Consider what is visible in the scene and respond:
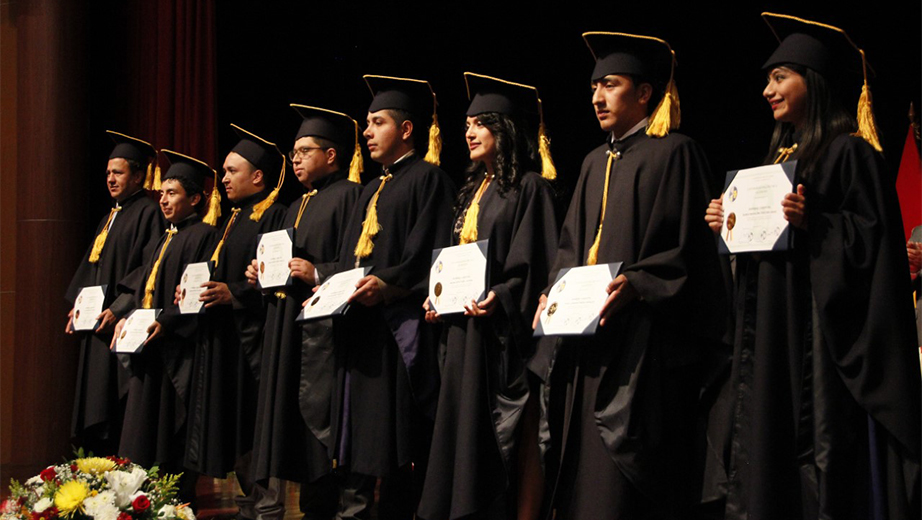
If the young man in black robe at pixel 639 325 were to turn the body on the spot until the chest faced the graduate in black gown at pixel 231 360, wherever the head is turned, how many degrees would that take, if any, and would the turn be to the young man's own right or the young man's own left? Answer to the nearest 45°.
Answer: approximately 90° to the young man's own right

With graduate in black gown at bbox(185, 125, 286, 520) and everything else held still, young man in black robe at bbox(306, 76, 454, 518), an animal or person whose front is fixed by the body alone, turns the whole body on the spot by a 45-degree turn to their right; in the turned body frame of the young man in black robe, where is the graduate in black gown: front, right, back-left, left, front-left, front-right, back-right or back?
front-right

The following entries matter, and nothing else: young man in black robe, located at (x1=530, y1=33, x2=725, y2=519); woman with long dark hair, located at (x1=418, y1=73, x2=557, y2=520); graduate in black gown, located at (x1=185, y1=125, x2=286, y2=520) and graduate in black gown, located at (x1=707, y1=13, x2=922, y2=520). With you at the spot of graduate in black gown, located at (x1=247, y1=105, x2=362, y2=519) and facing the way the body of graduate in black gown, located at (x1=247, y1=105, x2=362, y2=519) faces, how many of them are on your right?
1

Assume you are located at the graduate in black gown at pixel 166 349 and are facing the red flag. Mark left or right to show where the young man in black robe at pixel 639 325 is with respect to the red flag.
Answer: right

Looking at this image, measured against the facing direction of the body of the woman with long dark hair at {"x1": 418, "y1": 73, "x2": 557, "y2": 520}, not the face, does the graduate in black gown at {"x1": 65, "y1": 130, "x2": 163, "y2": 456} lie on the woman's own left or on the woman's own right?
on the woman's own right

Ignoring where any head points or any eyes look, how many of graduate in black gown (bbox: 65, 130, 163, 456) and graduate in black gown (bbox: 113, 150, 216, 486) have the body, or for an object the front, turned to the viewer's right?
0

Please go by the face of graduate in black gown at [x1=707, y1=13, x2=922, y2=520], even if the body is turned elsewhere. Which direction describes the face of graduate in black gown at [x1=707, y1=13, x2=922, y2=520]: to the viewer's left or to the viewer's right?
to the viewer's left

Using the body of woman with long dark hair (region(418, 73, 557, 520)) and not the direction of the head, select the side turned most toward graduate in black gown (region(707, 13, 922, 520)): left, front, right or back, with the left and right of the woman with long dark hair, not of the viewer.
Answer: left

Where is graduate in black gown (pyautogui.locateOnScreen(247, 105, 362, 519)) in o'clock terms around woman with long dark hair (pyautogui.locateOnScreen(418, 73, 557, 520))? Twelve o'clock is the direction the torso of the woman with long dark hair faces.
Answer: The graduate in black gown is roughly at 3 o'clock from the woman with long dark hair.

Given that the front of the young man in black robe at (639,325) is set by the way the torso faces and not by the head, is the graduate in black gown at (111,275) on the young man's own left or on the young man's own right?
on the young man's own right

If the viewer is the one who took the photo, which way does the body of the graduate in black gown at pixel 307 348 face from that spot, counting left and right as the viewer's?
facing the viewer and to the left of the viewer

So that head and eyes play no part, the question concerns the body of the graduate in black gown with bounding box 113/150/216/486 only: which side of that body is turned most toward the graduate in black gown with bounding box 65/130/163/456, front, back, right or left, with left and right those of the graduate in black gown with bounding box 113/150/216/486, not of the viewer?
right

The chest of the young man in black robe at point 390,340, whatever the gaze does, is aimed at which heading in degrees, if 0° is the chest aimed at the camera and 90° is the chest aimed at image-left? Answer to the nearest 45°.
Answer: approximately 45°
